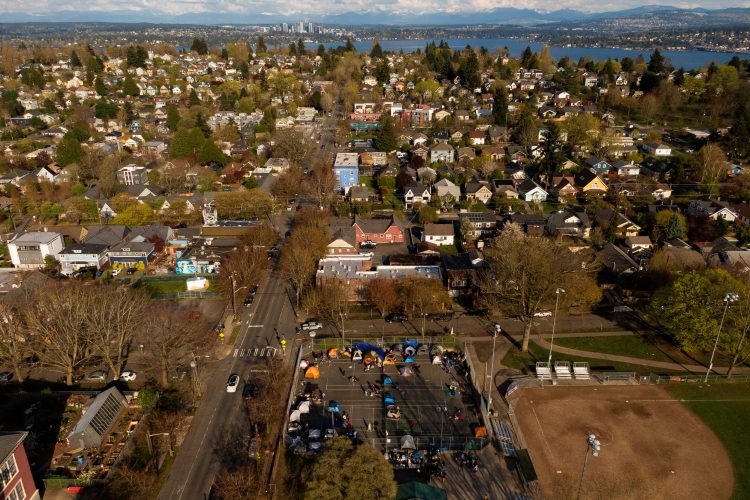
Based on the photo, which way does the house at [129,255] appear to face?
toward the camera

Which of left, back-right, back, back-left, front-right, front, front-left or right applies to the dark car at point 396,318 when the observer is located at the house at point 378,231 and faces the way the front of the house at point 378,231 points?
front

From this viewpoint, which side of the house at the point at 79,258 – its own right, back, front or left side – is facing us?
front

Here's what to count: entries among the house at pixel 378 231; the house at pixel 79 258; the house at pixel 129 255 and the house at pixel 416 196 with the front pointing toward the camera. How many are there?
4

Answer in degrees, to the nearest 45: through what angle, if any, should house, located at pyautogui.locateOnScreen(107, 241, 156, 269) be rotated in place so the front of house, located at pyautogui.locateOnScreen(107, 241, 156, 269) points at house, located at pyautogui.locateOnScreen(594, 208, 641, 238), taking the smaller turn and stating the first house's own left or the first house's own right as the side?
approximately 90° to the first house's own left

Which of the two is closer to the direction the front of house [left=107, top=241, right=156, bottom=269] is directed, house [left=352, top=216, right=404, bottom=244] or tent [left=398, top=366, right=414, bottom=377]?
the tent

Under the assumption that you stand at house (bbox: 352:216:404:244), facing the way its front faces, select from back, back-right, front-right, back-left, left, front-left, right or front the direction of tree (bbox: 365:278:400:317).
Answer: front

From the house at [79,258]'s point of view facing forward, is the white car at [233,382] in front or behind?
in front

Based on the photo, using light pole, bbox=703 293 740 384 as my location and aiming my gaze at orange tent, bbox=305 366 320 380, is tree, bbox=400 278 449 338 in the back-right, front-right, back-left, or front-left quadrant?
front-right

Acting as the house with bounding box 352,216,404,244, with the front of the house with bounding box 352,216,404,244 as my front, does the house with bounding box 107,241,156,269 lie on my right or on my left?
on my right

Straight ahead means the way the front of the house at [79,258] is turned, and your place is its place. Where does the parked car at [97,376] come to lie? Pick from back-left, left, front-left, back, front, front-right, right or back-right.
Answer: front

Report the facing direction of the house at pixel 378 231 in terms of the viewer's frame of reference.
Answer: facing the viewer

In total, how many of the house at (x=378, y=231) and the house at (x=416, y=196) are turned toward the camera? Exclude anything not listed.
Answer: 2

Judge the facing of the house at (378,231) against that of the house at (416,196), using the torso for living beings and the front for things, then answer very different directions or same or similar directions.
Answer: same or similar directions

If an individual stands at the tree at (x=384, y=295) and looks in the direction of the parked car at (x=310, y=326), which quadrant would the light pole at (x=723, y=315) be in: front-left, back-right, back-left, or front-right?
back-left

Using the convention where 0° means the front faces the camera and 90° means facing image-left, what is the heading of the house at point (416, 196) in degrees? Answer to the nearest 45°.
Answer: approximately 0°

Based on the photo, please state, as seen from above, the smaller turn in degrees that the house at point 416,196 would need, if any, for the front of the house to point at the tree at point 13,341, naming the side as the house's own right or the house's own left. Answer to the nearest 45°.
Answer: approximately 45° to the house's own right
